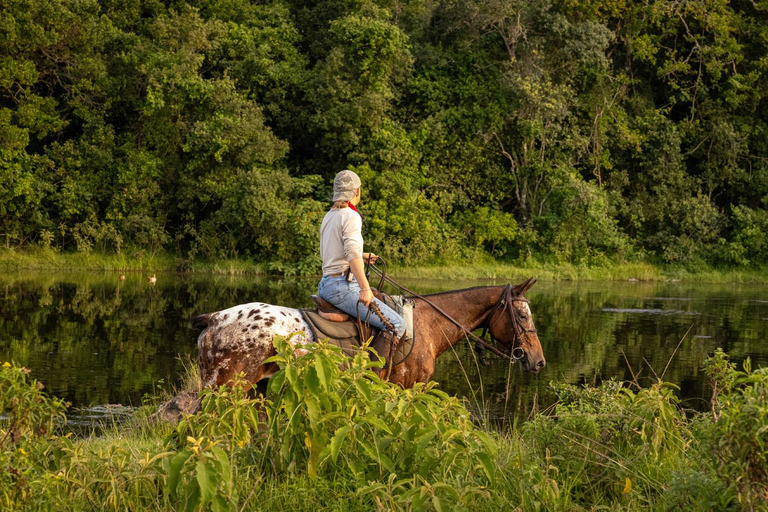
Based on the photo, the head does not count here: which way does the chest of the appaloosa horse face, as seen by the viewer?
to the viewer's right

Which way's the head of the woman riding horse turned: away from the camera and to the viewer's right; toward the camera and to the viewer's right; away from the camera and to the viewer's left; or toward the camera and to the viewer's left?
away from the camera and to the viewer's right
